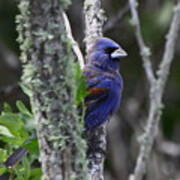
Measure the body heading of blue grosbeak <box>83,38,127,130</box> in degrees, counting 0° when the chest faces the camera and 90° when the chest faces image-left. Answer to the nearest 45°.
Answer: approximately 270°

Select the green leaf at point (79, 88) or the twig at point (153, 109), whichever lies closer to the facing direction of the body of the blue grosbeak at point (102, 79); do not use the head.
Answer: the twig

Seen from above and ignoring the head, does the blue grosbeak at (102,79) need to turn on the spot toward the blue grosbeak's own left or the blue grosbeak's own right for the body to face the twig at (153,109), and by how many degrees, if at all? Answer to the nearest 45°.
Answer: approximately 45° to the blue grosbeak's own right
